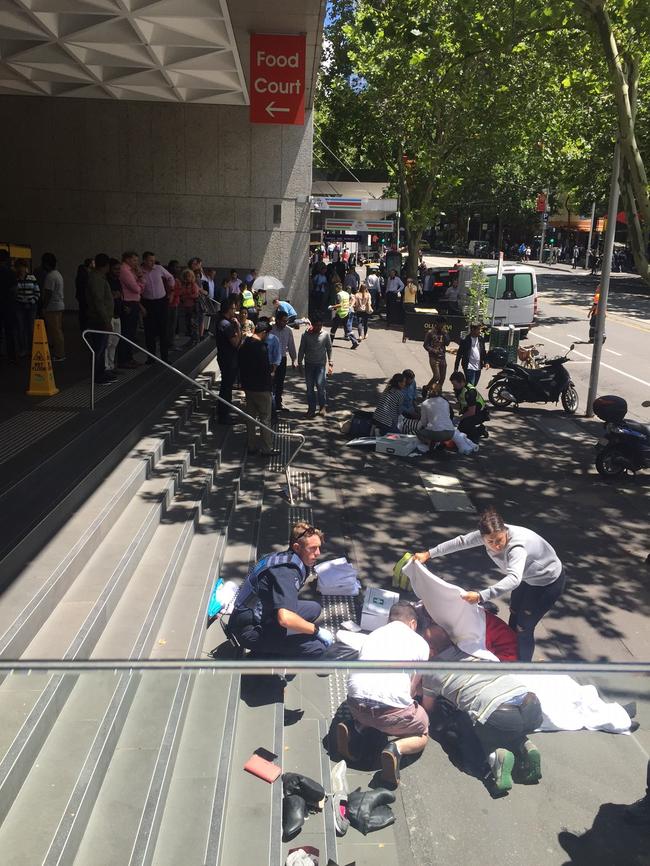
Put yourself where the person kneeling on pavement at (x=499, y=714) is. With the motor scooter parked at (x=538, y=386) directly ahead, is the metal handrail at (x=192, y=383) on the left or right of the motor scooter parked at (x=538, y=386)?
left

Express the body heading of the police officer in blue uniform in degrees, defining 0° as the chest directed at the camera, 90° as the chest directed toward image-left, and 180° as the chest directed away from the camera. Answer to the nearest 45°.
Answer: approximately 270°

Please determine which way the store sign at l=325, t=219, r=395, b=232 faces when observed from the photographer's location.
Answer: facing the viewer

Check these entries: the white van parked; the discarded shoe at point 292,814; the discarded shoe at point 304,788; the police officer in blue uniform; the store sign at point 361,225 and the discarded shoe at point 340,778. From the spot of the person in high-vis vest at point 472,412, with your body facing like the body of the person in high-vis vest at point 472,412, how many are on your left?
4

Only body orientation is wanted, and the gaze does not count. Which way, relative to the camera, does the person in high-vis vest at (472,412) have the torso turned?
to the viewer's left

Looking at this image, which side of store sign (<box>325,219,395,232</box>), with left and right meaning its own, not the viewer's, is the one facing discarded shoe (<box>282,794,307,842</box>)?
front

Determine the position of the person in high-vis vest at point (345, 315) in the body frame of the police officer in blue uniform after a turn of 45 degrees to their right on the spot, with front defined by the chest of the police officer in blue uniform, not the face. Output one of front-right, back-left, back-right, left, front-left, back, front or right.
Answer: back-left

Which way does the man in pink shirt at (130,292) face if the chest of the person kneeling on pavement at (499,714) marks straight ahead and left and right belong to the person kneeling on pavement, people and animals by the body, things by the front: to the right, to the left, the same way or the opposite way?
to the right

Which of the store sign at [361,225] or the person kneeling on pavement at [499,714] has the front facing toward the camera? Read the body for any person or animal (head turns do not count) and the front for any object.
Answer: the store sign

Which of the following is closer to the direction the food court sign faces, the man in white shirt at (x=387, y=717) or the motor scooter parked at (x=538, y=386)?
the man in white shirt

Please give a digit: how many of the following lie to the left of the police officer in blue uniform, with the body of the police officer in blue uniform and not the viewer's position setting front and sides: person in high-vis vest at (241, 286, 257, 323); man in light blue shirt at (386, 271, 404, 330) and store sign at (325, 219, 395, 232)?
3

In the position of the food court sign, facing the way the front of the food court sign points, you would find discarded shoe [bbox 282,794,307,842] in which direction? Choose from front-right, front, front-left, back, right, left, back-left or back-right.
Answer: front

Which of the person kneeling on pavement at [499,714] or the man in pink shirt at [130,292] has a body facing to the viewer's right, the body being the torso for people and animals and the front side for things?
the man in pink shirt

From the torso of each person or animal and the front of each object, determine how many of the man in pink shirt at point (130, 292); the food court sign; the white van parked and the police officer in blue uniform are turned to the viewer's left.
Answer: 0

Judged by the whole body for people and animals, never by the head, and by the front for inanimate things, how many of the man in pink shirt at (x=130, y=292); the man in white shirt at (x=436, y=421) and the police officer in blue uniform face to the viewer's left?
0

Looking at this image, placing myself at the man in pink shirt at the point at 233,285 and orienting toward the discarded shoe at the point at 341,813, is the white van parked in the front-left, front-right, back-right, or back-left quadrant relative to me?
back-left

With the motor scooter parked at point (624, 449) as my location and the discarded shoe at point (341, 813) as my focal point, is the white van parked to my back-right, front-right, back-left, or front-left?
back-right

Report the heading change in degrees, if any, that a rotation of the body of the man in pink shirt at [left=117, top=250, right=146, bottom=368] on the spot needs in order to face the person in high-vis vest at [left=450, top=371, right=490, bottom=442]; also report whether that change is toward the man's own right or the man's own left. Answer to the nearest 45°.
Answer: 0° — they already face them

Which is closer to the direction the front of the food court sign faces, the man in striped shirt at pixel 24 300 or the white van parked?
the man in striped shirt
